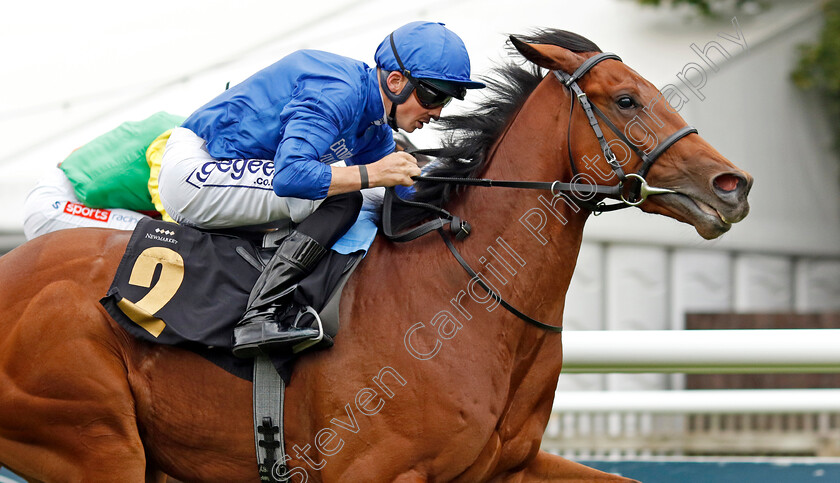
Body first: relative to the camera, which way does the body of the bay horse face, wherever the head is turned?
to the viewer's right

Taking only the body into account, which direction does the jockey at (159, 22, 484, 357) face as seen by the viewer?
to the viewer's right

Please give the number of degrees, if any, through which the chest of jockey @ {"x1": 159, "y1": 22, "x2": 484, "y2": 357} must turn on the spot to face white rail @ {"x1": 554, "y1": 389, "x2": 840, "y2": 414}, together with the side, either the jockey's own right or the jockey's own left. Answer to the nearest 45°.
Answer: approximately 45° to the jockey's own left

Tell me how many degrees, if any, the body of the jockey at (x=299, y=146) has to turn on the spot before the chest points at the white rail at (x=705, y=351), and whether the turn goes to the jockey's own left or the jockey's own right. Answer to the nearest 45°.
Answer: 0° — they already face it

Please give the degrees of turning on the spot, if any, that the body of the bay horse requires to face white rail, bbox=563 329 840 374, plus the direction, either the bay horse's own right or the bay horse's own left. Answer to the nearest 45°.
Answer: approximately 45° to the bay horse's own left
